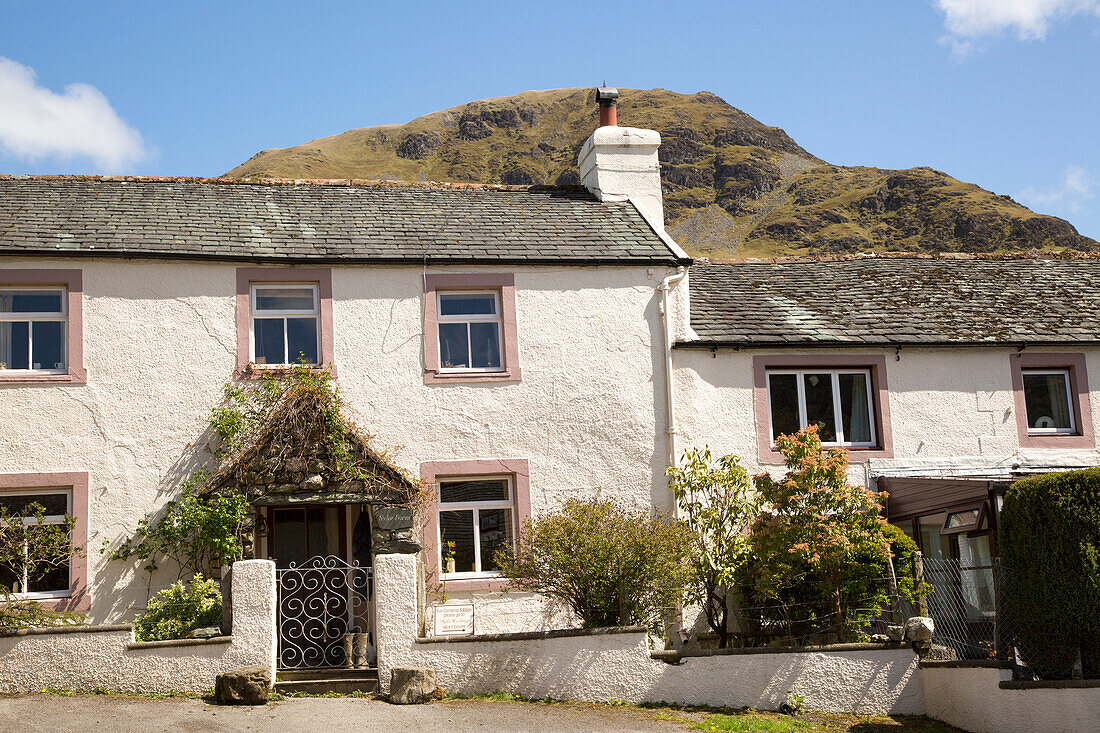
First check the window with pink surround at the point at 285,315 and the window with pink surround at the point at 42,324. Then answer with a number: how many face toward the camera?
2

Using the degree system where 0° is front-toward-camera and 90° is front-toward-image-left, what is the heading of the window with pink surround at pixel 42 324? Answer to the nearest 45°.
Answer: approximately 0°

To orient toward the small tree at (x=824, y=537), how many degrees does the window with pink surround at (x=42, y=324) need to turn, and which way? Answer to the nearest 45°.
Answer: approximately 45° to its left

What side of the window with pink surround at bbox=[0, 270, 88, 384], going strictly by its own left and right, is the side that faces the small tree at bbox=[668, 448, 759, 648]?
left

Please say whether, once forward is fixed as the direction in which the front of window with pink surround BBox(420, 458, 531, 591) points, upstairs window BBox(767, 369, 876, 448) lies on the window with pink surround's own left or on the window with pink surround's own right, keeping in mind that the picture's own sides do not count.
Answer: on the window with pink surround's own left

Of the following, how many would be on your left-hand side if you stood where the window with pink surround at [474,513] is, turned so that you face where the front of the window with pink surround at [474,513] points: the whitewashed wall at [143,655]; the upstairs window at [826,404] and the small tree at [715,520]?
2

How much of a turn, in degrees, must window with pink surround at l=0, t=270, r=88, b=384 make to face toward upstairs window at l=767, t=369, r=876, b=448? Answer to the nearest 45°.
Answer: approximately 90° to its left
